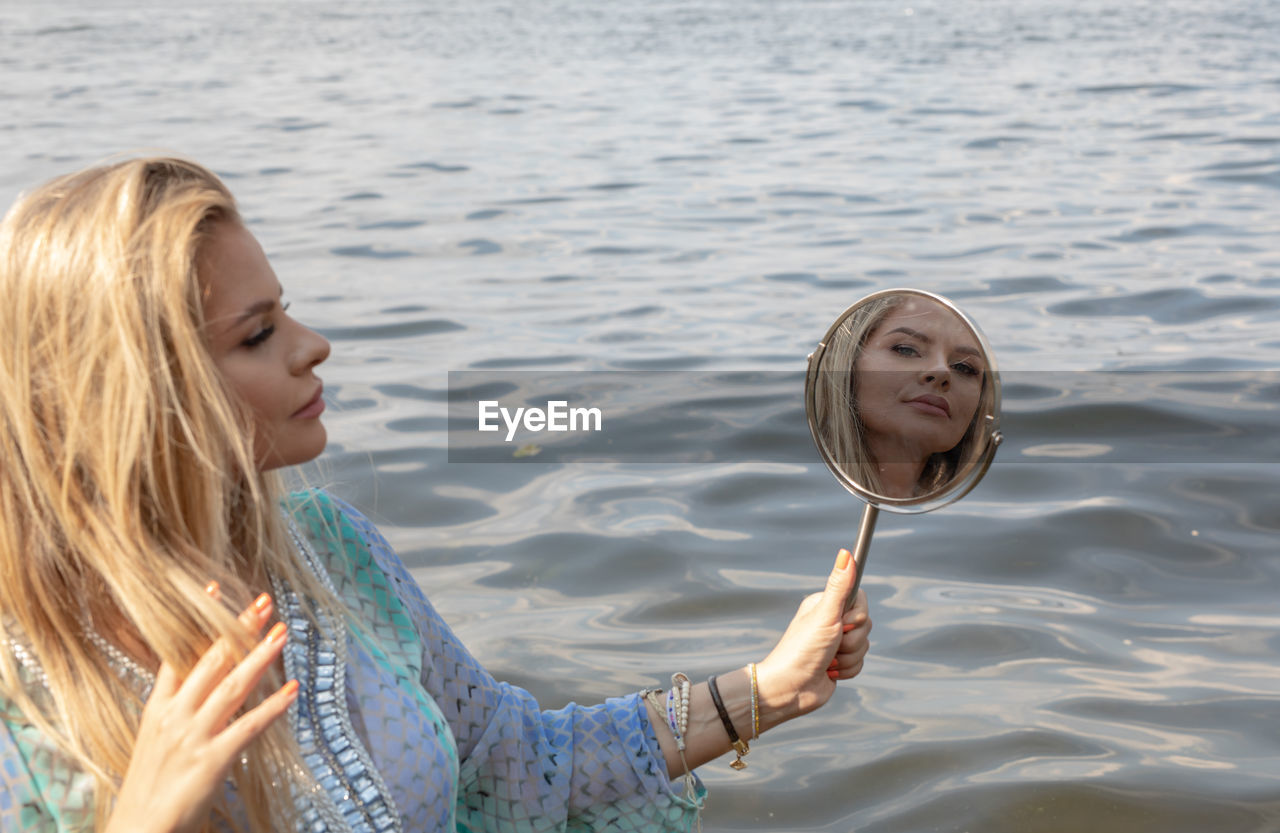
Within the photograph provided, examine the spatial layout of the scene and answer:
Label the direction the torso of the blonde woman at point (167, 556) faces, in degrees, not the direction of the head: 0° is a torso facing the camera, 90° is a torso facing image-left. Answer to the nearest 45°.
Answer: approximately 315°

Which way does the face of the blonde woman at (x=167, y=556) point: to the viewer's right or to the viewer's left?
to the viewer's right
